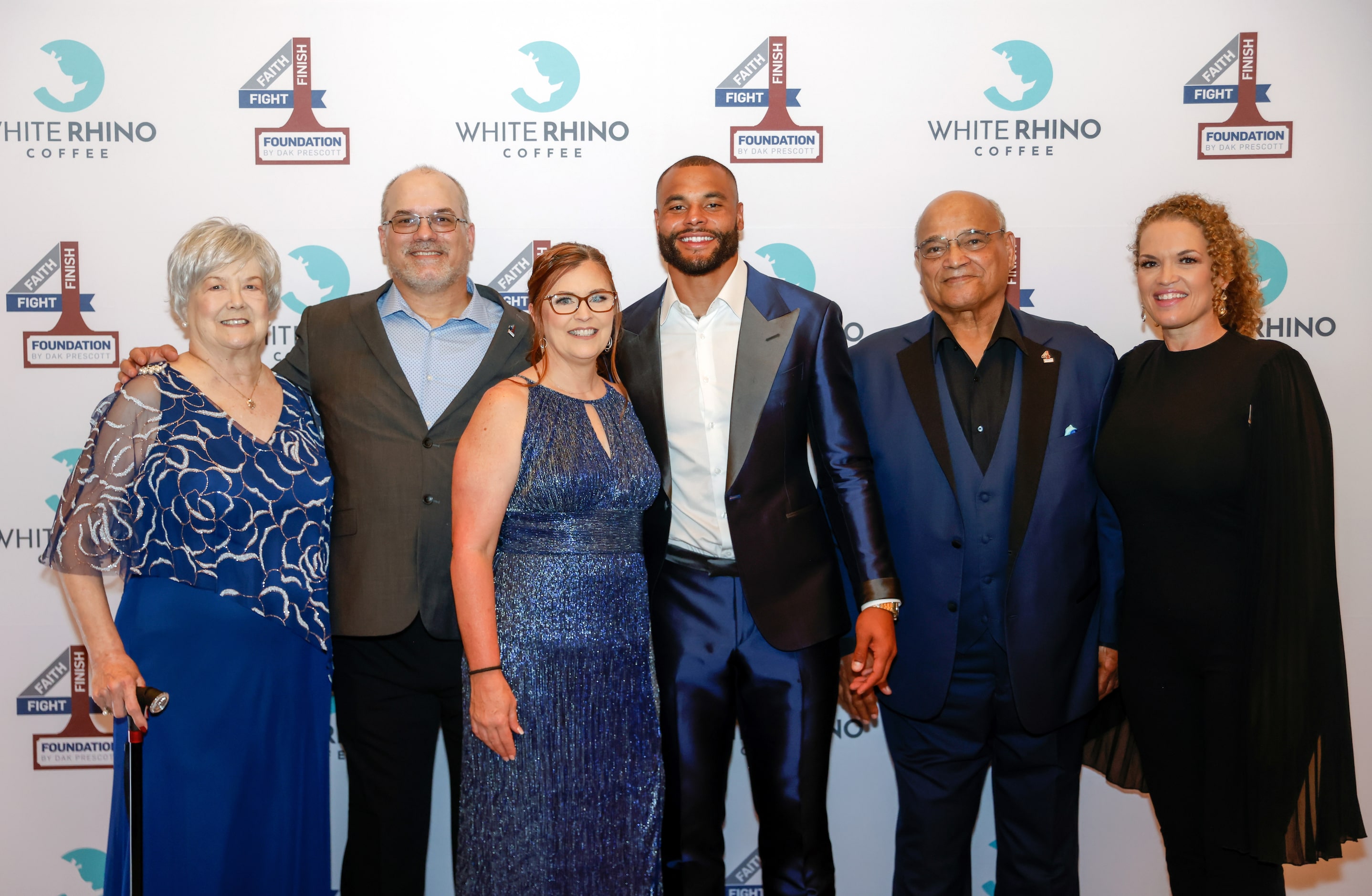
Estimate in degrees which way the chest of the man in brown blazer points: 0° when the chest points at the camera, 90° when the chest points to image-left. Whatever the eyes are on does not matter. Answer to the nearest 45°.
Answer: approximately 0°

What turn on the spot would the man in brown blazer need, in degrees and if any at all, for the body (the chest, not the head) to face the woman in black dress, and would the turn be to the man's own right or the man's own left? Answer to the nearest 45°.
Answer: approximately 45° to the man's own left

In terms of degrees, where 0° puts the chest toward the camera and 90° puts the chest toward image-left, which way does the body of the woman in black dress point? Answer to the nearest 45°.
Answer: approximately 45°

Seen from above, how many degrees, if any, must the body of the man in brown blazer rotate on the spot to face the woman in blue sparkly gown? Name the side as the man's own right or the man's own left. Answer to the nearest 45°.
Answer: approximately 45° to the man's own left

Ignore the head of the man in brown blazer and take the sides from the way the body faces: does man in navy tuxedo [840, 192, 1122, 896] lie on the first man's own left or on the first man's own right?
on the first man's own left

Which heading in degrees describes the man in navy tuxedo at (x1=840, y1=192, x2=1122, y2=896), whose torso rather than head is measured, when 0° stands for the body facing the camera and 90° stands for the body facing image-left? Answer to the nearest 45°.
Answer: approximately 0°

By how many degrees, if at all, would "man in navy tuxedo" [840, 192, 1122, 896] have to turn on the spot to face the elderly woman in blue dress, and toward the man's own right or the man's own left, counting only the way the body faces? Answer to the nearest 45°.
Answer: approximately 45° to the man's own right
